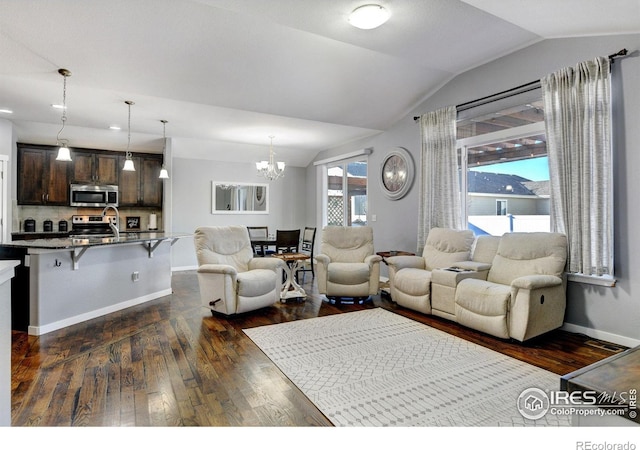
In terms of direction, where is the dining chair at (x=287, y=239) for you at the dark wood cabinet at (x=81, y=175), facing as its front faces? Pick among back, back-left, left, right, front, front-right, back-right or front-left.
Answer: front-left

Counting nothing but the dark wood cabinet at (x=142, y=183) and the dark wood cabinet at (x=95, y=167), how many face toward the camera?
2

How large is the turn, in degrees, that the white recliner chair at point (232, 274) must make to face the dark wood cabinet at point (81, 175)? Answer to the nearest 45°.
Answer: approximately 180°

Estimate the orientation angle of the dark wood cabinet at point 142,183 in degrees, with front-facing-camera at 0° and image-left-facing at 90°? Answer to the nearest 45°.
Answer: approximately 0°

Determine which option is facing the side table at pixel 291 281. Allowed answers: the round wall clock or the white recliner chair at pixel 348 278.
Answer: the round wall clock

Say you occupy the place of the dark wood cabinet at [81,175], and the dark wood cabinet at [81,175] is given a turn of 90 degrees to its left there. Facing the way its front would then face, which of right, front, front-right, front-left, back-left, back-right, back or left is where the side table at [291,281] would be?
front-right

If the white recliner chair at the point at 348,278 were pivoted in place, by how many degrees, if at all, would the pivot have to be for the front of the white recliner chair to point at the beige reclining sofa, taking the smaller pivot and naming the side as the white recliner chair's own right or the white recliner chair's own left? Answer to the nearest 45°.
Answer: approximately 45° to the white recliner chair's own left

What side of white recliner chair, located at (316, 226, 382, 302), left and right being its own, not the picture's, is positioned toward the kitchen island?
right

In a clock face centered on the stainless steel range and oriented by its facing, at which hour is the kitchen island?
The kitchen island is roughly at 12 o'clock from the stainless steel range.

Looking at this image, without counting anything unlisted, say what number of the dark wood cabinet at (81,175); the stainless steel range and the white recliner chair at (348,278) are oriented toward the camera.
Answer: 3

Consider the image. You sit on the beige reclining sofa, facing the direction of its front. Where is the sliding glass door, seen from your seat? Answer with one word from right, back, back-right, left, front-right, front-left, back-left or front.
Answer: right

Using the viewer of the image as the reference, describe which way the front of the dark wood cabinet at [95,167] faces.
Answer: facing the viewer

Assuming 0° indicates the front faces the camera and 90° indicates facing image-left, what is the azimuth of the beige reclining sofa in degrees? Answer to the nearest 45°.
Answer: approximately 45°

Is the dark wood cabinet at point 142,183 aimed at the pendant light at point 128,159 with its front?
yes
